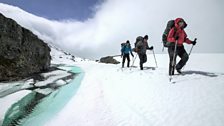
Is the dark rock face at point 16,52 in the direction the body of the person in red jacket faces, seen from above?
no

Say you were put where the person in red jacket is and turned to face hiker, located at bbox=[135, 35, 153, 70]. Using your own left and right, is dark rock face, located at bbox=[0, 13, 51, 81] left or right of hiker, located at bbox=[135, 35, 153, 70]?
left
